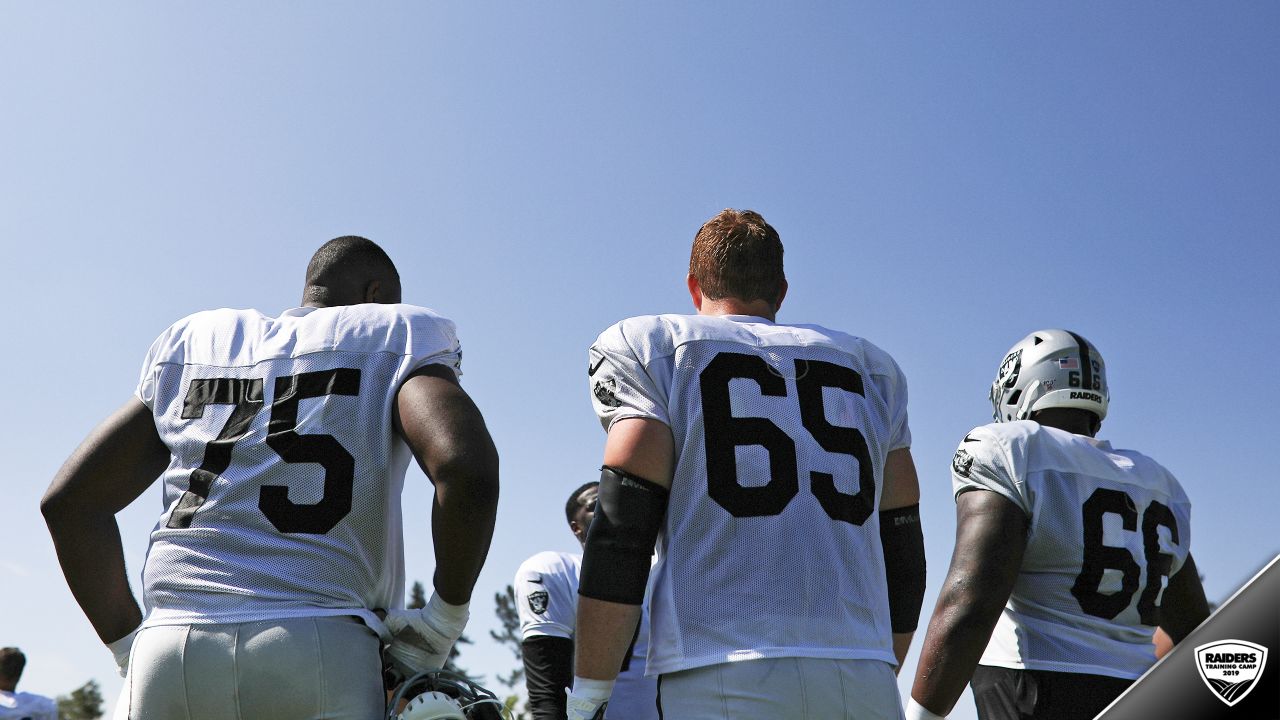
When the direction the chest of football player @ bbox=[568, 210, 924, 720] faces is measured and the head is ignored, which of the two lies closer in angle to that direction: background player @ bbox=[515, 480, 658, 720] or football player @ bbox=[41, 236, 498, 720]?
the background player

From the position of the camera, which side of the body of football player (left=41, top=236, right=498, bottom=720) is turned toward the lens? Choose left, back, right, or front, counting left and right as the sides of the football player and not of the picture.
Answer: back

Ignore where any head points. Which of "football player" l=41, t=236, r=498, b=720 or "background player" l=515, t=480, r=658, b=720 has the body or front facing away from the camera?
the football player

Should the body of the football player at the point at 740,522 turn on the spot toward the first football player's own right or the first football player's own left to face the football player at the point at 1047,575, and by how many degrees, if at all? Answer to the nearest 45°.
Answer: approximately 45° to the first football player's own right

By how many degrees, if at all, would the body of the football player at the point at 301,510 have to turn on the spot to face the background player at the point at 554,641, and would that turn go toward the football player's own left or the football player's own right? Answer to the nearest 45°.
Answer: approximately 45° to the football player's own right

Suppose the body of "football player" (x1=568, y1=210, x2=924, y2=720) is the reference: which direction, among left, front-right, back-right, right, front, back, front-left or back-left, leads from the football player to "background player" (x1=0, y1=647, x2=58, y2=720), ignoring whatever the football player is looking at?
front-left

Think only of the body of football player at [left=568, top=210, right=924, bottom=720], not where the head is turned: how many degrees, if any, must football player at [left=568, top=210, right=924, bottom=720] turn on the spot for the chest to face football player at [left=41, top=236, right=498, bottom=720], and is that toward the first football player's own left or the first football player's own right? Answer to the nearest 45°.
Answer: approximately 90° to the first football player's own left

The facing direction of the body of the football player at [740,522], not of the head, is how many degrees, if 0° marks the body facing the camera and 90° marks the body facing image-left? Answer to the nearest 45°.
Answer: approximately 180°

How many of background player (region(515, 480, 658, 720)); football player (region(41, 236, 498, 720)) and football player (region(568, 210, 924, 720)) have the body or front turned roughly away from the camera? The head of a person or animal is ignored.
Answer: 2

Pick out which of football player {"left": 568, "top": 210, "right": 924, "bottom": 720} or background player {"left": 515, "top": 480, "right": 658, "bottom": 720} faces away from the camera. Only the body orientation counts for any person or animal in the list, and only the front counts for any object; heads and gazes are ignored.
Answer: the football player

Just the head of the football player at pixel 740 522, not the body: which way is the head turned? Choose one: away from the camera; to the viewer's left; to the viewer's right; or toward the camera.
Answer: away from the camera

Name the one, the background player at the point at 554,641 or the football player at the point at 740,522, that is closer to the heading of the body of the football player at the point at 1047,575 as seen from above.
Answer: the background player

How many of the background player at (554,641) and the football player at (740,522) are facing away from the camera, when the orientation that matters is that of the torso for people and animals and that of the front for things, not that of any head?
1
